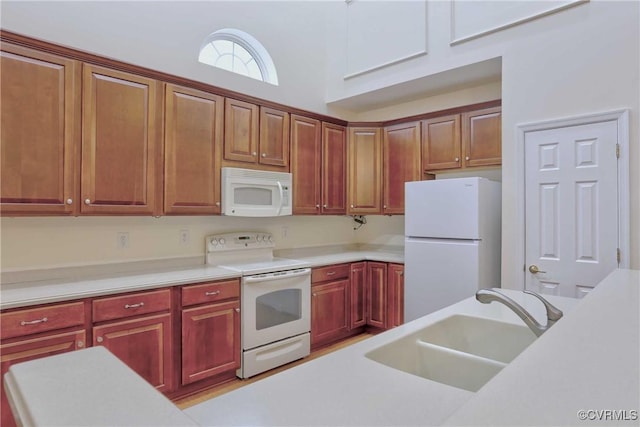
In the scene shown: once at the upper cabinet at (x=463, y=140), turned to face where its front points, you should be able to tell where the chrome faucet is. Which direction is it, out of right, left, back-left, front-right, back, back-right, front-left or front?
front-left

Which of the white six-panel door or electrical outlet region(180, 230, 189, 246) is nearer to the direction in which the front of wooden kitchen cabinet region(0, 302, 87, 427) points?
the white six-panel door

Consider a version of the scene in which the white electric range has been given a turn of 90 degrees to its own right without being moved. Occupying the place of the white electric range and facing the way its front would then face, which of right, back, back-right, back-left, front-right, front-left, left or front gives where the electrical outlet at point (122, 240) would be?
front-right

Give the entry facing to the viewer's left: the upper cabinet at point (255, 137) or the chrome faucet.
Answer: the chrome faucet

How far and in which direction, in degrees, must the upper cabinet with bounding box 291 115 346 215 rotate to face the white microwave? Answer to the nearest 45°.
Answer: approximately 90° to its right

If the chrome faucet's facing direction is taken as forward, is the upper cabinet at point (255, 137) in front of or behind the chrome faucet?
in front

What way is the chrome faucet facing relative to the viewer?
to the viewer's left

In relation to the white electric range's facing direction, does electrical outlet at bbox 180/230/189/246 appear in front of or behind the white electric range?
behind

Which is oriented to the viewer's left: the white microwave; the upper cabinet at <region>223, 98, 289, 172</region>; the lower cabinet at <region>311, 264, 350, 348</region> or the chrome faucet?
the chrome faucet
